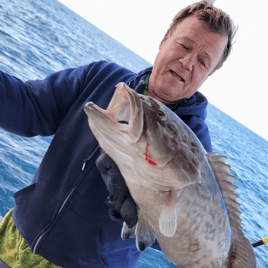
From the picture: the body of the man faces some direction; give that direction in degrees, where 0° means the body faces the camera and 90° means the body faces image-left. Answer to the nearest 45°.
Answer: approximately 0°
